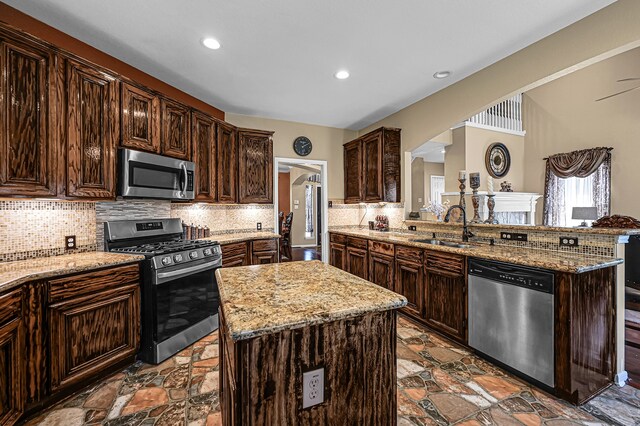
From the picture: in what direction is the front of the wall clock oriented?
toward the camera

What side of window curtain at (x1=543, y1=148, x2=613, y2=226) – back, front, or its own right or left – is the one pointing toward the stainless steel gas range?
front

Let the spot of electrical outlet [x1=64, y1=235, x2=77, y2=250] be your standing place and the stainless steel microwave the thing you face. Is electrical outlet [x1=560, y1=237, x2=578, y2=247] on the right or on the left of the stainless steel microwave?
right

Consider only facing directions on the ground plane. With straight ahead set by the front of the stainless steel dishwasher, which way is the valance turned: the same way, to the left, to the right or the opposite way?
the same way

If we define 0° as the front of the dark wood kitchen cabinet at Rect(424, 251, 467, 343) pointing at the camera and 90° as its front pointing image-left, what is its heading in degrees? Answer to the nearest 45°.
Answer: approximately 45°

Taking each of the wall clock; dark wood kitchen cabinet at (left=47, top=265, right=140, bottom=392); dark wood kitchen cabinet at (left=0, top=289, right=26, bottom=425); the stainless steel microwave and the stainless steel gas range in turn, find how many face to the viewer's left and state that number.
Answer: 0

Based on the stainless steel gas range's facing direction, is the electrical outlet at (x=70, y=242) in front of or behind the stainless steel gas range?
behind

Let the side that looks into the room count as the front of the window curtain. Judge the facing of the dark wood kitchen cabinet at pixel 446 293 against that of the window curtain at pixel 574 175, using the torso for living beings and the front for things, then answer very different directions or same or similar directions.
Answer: same or similar directions

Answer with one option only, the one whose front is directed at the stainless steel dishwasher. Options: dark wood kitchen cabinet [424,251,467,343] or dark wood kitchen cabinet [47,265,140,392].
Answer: dark wood kitchen cabinet [47,265,140,392]

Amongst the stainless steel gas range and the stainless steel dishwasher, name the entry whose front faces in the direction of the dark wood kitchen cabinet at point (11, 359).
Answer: the stainless steel dishwasher

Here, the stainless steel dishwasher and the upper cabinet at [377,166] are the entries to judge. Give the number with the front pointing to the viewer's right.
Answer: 0

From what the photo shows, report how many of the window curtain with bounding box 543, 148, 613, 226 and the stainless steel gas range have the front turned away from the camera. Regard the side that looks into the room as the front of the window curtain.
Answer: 0

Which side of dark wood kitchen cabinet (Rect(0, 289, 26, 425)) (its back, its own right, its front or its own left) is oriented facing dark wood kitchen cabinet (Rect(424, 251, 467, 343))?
front

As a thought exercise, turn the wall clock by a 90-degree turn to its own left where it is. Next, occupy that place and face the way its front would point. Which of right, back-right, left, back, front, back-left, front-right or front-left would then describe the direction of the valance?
front

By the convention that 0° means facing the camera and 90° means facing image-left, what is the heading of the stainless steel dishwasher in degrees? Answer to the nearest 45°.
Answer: approximately 45°

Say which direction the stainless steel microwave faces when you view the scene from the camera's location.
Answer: facing the viewer and to the right of the viewer

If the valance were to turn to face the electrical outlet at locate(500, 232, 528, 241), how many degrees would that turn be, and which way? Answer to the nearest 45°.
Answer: approximately 45° to its left

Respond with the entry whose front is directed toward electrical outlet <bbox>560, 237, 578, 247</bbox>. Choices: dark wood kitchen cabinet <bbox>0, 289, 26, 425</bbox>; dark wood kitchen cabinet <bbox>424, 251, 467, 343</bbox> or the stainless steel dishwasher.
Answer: dark wood kitchen cabinet <bbox>0, 289, 26, 425</bbox>

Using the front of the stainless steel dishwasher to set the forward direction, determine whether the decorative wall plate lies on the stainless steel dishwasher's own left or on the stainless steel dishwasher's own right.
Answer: on the stainless steel dishwasher's own right
